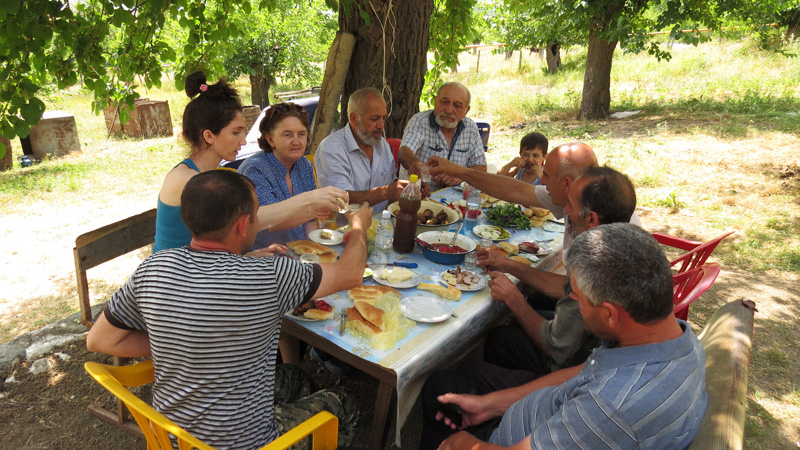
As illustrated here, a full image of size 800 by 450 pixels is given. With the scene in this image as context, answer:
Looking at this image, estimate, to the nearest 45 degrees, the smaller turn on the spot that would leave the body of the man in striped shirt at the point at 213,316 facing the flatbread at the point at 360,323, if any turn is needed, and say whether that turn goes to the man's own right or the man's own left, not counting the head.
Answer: approximately 45° to the man's own right

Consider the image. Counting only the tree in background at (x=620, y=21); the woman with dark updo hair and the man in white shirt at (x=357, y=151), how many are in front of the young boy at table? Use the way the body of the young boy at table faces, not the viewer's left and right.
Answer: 2

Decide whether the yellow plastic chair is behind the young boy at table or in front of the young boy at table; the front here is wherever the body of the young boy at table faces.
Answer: in front

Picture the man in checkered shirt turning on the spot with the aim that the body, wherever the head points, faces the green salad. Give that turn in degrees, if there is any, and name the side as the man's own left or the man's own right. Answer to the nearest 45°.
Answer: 0° — they already face it

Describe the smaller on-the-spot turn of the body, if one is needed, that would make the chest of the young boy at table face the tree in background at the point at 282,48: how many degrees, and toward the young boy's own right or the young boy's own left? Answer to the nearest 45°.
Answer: approximately 90° to the young boy's own right

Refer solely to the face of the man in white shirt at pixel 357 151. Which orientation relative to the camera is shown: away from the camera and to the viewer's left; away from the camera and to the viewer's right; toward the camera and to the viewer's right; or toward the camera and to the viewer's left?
toward the camera and to the viewer's right

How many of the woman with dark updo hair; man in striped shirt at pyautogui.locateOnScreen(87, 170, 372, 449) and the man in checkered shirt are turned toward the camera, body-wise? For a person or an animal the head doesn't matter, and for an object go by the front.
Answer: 1

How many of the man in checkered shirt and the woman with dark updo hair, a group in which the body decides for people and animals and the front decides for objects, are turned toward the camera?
1

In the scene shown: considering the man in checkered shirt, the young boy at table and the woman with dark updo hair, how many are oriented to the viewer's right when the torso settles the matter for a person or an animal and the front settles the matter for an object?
1

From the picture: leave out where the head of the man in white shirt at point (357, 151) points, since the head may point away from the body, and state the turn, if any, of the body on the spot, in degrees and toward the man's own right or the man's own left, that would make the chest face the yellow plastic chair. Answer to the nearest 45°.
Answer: approximately 45° to the man's own right

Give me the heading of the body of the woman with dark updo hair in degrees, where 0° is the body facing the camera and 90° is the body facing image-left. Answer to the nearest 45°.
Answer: approximately 270°

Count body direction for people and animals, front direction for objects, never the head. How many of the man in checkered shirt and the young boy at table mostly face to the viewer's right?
0
